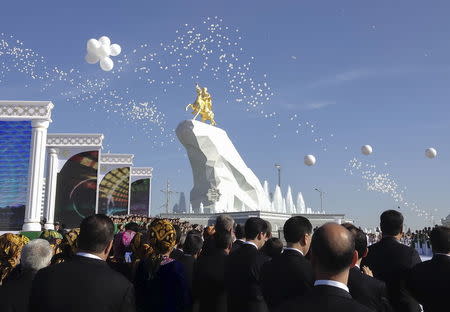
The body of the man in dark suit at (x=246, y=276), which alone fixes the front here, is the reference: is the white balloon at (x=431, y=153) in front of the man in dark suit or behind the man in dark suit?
in front

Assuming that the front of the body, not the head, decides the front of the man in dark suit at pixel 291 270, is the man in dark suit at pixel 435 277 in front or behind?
in front

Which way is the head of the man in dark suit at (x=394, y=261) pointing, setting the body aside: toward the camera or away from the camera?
away from the camera

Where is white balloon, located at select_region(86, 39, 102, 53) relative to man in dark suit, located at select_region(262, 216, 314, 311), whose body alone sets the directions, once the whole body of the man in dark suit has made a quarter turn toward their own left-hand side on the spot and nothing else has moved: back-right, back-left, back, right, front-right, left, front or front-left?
front

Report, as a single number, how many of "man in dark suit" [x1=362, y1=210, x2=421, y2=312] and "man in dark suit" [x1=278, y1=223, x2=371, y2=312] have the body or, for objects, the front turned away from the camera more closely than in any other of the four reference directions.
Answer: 2

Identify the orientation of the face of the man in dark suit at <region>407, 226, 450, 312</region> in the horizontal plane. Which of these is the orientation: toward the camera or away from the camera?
away from the camera

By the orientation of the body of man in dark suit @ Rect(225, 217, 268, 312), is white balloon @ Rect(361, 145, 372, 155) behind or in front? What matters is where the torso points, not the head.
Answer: in front

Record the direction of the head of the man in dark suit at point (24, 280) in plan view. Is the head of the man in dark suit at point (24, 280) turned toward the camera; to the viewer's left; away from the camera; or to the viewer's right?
away from the camera

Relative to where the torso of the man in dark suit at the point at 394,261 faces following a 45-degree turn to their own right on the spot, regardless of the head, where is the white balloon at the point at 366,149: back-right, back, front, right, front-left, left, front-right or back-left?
front-left

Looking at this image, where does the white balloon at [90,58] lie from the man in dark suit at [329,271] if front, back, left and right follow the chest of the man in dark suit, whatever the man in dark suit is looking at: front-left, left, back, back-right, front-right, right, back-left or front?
front-left

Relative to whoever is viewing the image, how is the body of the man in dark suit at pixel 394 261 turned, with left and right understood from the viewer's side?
facing away from the viewer

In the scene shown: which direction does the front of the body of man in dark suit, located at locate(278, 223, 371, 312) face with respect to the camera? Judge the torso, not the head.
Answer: away from the camera

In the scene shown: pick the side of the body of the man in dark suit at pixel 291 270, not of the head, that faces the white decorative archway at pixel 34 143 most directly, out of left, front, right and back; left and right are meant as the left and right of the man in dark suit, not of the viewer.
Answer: left

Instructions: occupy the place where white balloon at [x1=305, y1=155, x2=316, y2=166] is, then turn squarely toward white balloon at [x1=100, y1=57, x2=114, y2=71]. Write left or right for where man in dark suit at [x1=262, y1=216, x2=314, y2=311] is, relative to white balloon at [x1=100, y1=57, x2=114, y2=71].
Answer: left
